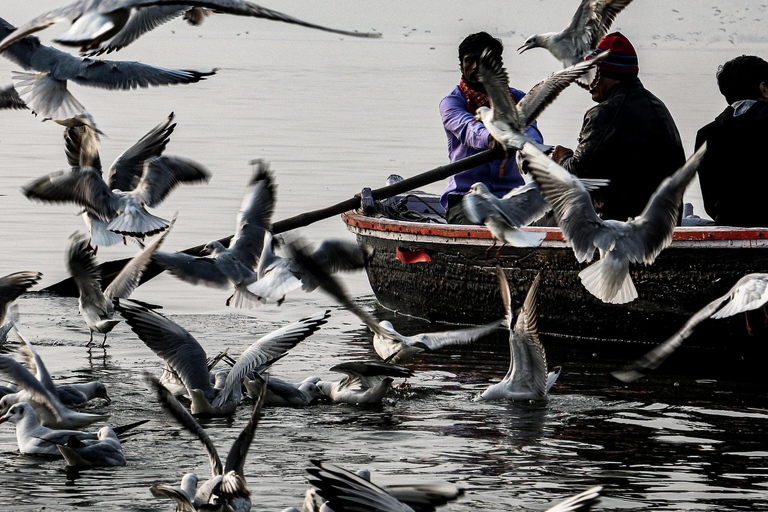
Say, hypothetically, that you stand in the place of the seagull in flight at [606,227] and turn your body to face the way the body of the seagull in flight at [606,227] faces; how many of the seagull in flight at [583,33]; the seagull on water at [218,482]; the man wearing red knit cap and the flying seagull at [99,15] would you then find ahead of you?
2

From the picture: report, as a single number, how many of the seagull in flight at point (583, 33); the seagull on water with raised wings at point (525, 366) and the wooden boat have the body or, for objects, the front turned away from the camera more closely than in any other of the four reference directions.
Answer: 0

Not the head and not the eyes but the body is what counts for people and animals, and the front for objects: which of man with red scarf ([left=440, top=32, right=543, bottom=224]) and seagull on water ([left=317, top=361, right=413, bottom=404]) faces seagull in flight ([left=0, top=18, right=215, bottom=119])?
the seagull on water

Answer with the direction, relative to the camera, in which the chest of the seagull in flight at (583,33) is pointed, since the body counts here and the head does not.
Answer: to the viewer's left

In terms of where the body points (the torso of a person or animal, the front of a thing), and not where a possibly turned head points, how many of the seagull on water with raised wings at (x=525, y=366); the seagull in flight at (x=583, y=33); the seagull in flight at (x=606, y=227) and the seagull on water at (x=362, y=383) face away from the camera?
1

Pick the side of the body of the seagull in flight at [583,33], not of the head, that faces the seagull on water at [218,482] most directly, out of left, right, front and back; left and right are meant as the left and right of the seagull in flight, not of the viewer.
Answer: left

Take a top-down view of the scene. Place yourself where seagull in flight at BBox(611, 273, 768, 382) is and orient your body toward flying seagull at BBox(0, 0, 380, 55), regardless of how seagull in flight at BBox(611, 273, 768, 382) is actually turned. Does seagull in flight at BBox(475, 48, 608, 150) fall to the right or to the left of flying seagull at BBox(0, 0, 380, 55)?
right

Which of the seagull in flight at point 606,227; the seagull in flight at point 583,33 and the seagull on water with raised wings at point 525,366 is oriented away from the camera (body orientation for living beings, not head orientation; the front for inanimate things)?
the seagull in flight at point 606,227

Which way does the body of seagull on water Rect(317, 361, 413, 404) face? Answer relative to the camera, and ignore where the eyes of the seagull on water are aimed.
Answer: to the viewer's left

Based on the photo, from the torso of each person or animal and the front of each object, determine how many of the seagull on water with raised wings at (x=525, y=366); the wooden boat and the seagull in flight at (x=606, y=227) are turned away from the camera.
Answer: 1

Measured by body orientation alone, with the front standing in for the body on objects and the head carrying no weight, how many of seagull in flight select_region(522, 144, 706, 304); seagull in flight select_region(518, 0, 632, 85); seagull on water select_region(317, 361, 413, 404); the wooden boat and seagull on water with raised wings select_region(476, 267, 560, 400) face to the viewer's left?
4

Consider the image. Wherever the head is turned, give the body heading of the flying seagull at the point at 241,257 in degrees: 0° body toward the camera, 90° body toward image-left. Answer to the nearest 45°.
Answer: approximately 135°

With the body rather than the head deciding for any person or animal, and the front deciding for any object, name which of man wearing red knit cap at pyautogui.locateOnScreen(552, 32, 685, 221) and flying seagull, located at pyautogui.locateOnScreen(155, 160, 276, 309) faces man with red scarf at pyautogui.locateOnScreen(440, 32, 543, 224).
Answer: the man wearing red knit cap
